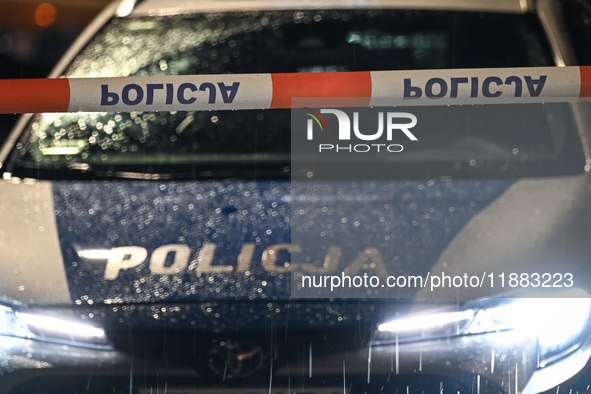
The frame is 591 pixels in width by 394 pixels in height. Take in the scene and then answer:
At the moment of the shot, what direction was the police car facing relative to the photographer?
facing the viewer
